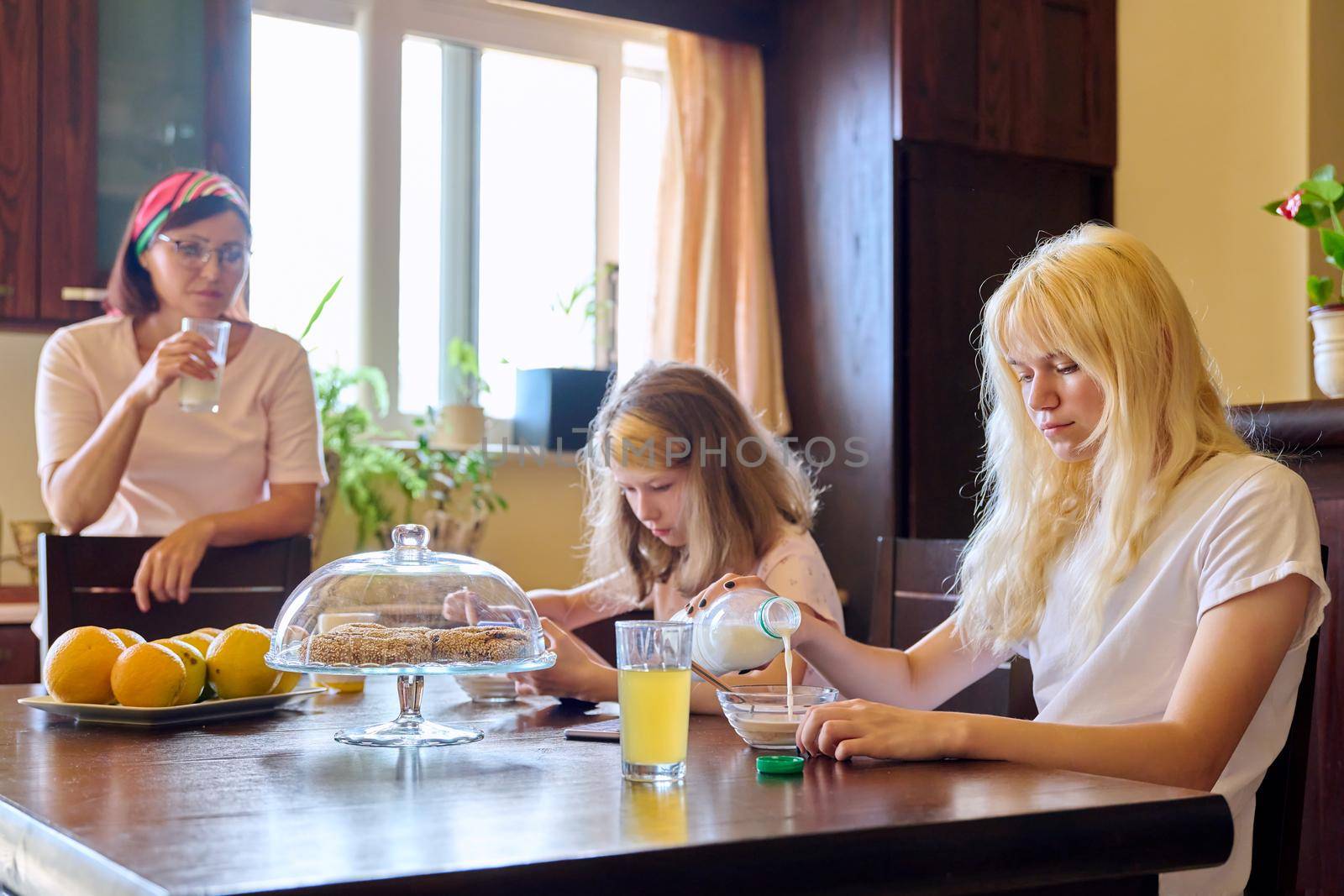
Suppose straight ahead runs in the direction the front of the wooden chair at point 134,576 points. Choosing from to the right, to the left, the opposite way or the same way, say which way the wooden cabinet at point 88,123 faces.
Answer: the same way

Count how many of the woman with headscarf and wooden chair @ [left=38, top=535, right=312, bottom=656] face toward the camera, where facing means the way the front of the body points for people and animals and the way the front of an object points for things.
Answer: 2

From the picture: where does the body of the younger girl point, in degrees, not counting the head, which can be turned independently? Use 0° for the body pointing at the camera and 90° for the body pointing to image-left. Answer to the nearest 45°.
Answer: approximately 45°

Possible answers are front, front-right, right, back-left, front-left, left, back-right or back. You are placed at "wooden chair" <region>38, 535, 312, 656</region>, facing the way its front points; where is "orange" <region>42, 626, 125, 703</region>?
front

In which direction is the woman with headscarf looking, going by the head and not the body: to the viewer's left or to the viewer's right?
to the viewer's right

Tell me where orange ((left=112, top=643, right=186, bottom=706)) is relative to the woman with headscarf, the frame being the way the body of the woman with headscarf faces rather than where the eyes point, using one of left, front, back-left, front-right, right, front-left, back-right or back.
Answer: front

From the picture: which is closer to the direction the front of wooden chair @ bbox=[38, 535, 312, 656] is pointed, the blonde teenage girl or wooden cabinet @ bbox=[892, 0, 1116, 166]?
the blonde teenage girl

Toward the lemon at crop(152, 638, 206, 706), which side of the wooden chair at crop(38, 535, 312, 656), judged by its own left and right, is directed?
front

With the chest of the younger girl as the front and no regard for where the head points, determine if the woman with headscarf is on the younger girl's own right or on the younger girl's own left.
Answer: on the younger girl's own right

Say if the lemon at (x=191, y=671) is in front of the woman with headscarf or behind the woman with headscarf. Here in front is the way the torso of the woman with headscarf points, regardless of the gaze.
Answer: in front

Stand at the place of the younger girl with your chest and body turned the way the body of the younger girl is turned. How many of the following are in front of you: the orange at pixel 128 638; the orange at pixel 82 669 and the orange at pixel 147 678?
3

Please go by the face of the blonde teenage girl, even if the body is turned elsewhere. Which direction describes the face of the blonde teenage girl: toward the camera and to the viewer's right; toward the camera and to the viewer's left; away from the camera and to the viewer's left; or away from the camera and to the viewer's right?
toward the camera and to the viewer's left

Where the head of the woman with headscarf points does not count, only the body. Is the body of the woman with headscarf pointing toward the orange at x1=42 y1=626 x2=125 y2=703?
yes

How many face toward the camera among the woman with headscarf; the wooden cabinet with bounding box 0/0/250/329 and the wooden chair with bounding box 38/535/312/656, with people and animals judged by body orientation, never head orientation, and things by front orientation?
3

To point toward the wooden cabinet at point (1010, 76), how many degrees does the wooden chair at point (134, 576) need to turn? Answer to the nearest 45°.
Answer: approximately 135° to its left

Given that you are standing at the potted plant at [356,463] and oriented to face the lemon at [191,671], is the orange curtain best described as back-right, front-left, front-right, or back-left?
back-left

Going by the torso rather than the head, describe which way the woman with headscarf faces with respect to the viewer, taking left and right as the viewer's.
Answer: facing the viewer

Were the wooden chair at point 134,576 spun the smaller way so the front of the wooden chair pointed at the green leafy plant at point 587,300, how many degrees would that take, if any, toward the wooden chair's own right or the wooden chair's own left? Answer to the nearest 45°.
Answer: approximately 135° to the wooden chair's own left
